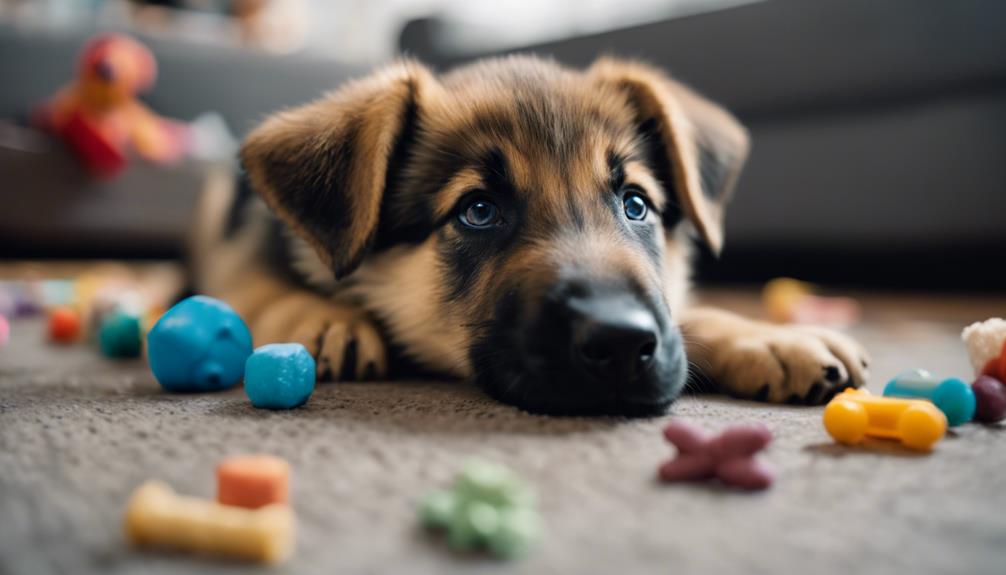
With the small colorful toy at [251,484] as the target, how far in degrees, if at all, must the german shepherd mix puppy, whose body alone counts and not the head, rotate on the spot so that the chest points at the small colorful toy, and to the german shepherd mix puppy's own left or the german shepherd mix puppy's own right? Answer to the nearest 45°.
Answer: approximately 45° to the german shepherd mix puppy's own right

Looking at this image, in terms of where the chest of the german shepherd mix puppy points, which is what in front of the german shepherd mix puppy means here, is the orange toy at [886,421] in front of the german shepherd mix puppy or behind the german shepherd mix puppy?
in front

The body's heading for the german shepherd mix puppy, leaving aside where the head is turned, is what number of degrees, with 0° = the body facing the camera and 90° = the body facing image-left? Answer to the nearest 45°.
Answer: approximately 315°

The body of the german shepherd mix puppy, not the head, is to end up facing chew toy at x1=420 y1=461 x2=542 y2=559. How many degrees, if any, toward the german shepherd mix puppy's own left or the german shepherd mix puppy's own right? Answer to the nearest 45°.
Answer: approximately 45° to the german shepherd mix puppy's own right

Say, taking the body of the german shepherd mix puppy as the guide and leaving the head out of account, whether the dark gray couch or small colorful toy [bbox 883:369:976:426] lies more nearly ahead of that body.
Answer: the small colorful toy

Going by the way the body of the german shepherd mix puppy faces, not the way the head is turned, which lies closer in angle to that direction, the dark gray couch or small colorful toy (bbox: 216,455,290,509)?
the small colorful toy

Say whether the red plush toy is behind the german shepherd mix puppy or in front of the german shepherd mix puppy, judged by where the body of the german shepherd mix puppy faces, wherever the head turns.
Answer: behind
